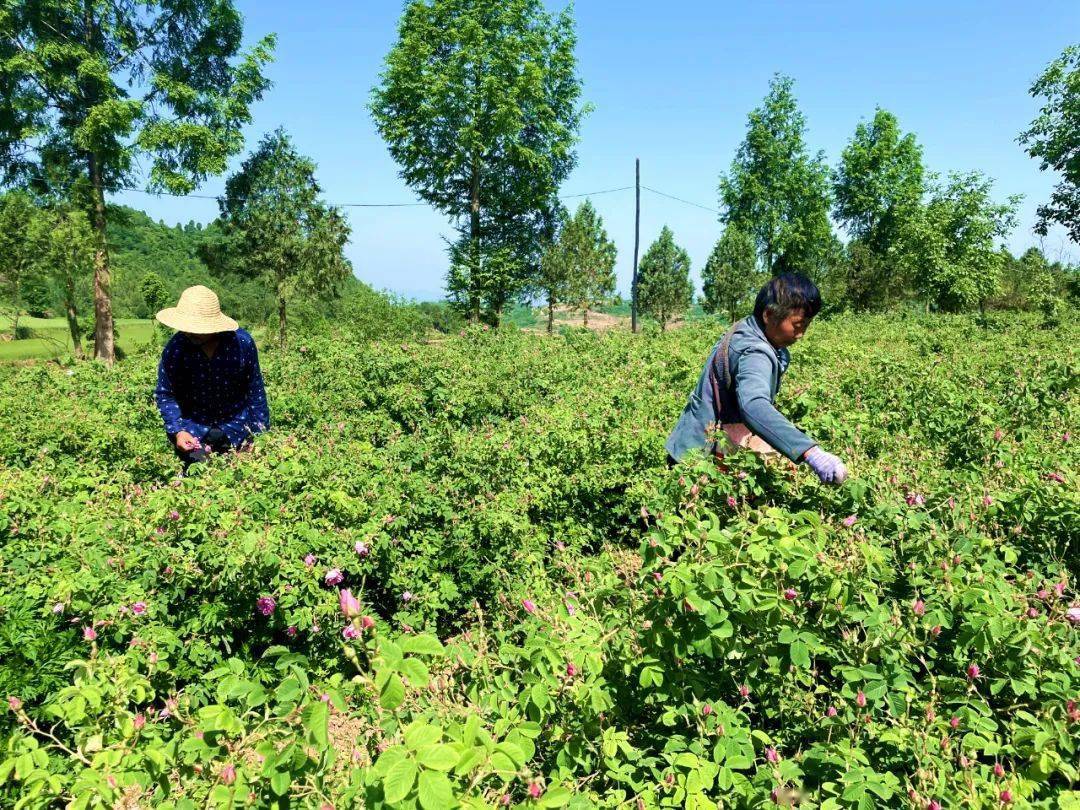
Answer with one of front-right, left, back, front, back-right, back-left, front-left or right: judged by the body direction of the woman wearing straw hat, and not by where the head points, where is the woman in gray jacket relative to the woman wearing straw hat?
front-left

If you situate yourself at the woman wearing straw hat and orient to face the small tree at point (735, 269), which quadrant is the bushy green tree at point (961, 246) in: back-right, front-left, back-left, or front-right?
front-right

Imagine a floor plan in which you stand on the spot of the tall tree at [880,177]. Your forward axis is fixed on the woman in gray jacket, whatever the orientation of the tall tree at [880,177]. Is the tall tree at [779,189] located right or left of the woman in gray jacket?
right

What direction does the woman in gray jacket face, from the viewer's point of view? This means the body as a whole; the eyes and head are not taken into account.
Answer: to the viewer's right

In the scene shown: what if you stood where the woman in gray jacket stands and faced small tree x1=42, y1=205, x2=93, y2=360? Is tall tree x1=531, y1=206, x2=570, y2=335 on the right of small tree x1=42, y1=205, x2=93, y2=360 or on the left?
right

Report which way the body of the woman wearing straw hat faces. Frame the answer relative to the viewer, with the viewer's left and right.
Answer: facing the viewer

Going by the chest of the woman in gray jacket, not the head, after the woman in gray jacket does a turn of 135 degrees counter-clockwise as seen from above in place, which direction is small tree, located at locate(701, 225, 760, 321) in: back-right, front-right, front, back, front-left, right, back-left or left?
front-right

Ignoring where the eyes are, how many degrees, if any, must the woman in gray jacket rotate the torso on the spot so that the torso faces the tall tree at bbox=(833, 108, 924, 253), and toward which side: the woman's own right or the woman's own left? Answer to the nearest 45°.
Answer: approximately 90° to the woman's own left

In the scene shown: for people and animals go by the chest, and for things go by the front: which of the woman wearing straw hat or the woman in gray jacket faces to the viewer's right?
the woman in gray jacket

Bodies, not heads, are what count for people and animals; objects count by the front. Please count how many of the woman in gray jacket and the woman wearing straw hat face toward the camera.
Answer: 1

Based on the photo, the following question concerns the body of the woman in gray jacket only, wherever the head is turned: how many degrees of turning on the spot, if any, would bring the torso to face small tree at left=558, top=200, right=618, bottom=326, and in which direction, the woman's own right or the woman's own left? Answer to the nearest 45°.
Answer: approximately 90° to the woman's own left

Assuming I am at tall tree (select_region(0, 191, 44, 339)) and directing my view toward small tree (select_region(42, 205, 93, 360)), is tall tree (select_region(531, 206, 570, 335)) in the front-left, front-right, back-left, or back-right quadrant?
front-left

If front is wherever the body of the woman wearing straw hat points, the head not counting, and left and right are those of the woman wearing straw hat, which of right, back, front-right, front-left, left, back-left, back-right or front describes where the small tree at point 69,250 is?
back

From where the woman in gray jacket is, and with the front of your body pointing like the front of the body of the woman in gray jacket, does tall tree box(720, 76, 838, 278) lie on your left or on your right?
on your left
